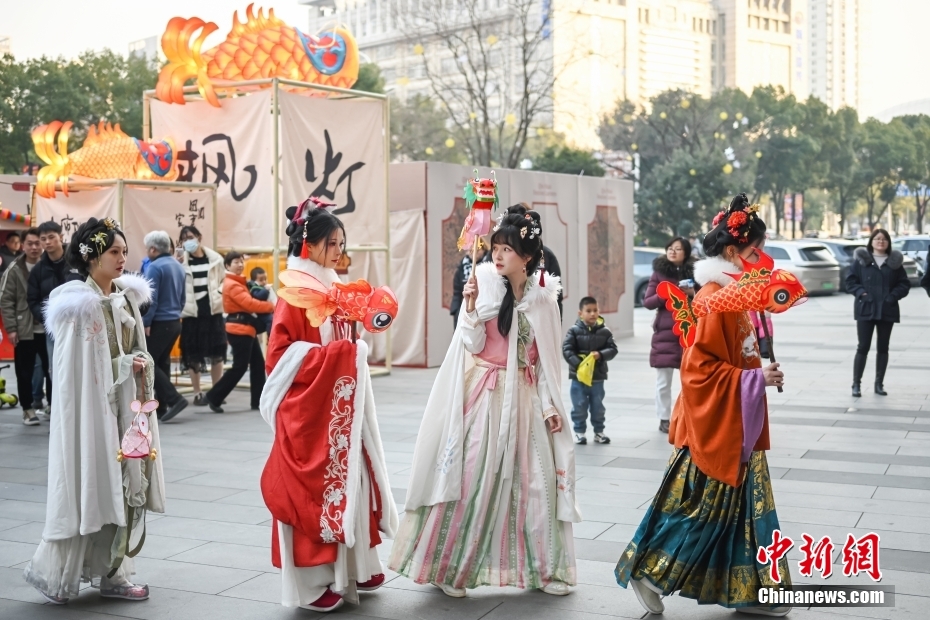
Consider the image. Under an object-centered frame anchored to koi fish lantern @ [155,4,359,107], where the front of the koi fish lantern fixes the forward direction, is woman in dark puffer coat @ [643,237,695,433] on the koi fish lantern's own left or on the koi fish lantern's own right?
on the koi fish lantern's own right

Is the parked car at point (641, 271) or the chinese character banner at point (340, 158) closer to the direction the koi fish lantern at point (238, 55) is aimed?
the chinese character banner

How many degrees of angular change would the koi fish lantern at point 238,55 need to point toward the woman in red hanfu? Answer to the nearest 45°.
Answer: approximately 90° to its right

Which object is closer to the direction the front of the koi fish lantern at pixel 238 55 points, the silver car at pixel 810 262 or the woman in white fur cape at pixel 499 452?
the silver car

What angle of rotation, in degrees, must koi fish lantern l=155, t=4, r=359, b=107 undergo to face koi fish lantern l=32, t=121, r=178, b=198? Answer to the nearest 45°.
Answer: approximately 180°

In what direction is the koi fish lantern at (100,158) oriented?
to the viewer's right

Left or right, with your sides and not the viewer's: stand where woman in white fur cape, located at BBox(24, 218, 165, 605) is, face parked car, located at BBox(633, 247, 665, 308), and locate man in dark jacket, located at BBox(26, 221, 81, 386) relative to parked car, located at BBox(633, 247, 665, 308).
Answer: left

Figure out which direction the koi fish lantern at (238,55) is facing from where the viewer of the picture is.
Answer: facing to the right of the viewer

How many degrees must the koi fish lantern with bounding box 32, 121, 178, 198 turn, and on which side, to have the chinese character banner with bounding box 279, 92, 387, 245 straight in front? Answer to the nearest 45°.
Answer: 0° — it already faces it

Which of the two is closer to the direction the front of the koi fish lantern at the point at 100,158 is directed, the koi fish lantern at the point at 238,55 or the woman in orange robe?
the koi fish lantern
